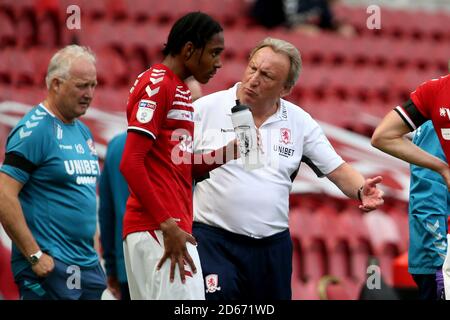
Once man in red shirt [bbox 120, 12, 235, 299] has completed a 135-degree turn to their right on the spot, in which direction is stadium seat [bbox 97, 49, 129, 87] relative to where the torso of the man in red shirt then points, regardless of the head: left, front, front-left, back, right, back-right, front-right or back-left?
right

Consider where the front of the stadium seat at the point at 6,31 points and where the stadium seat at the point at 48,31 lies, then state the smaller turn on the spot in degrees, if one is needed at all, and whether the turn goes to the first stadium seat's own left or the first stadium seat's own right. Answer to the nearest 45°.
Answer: approximately 90° to the first stadium seat's own left

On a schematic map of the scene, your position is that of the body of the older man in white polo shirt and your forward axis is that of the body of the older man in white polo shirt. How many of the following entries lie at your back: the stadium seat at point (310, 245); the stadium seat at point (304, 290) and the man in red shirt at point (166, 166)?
2

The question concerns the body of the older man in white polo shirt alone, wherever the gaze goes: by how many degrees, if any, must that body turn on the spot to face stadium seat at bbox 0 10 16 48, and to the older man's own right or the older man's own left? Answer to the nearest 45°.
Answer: approximately 135° to the older man's own right

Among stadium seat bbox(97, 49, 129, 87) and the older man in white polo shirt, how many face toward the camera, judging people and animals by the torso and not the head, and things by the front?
2

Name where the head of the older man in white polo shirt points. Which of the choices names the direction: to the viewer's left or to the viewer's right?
to the viewer's left

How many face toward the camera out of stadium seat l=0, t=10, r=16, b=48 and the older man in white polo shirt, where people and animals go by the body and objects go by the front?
2

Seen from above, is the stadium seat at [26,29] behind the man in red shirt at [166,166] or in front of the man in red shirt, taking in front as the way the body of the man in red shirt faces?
behind

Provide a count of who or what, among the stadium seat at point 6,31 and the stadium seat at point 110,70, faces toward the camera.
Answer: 2

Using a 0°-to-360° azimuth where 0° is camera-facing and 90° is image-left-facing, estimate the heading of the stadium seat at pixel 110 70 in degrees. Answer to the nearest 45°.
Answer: approximately 0°

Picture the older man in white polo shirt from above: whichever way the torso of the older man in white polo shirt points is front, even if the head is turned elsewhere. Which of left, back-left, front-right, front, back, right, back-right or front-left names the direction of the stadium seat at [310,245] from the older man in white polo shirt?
back
